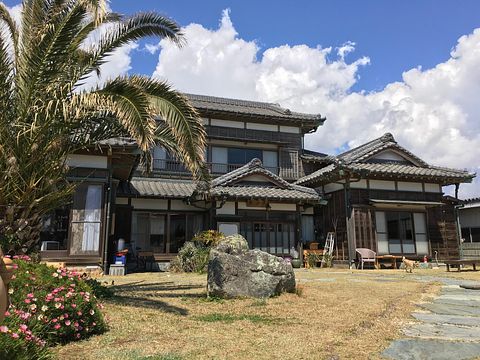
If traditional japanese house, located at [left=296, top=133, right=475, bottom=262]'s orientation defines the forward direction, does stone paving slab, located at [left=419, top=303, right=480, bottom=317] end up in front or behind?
in front

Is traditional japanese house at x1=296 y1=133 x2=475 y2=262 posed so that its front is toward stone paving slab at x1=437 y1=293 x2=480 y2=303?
yes

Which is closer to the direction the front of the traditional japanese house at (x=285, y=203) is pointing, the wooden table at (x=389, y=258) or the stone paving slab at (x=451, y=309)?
the stone paving slab

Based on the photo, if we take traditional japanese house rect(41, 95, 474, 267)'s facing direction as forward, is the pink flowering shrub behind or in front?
in front

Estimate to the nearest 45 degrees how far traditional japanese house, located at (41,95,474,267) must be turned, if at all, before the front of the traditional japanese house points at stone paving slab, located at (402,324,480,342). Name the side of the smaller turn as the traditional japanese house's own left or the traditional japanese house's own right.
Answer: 0° — it already faces it

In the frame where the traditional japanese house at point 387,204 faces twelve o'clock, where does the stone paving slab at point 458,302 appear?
The stone paving slab is roughly at 12 o'clock from the traditional japanese house.

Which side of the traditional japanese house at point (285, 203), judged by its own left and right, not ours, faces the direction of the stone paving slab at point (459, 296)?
front

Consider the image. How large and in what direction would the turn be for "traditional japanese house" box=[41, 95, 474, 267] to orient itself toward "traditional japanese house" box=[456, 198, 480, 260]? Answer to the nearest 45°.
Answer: approximately 135° to its left

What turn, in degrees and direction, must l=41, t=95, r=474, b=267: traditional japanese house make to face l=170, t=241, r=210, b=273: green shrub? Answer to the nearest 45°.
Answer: approximately 45° to its right

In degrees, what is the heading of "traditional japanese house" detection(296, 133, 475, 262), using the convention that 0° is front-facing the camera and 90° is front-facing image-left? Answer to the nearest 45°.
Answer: approximately 0°
